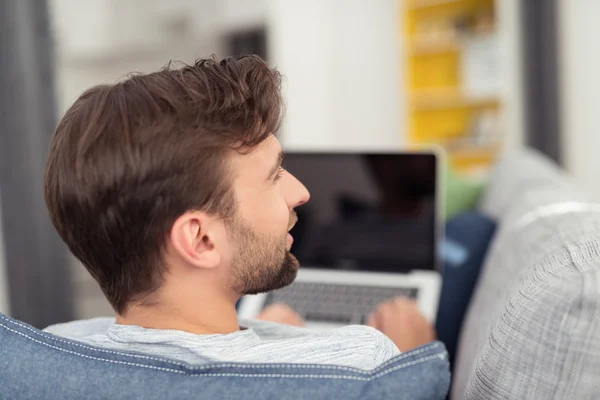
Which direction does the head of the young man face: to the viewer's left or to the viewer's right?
to the viewer's right

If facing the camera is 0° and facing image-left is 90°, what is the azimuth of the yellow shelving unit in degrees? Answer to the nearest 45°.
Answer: approximately 0°

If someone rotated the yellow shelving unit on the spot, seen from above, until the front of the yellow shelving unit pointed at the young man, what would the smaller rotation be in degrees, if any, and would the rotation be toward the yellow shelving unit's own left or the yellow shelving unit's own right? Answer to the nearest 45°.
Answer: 0° — it already faces them
